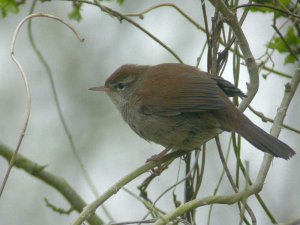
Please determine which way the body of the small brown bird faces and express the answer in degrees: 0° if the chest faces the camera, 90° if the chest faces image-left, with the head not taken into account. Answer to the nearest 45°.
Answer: approximately 90°

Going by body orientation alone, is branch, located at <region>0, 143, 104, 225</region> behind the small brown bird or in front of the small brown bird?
in front
